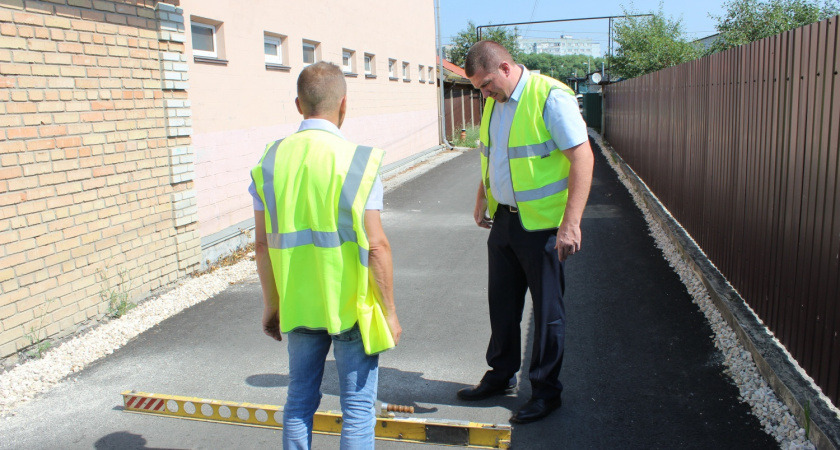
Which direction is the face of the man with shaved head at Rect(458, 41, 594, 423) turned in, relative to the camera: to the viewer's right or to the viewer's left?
to the viewer's left

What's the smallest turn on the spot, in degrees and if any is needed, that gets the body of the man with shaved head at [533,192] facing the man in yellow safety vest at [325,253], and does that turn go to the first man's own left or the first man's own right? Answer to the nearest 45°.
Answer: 0° — they already face them

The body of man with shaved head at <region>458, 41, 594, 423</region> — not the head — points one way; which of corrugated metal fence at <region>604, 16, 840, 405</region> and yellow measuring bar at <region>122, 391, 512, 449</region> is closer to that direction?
the yellow measuring bar

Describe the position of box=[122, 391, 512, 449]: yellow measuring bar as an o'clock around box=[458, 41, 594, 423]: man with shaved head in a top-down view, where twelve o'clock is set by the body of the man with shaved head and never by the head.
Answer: The yellow measuring bar is roughly at 1 o'clock from the man with shaved head.

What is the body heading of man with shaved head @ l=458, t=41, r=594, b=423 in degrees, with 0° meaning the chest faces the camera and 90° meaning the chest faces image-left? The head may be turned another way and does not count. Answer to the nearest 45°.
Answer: approximately 45°

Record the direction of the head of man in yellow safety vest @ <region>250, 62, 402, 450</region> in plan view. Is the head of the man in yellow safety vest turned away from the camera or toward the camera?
away from the camera
